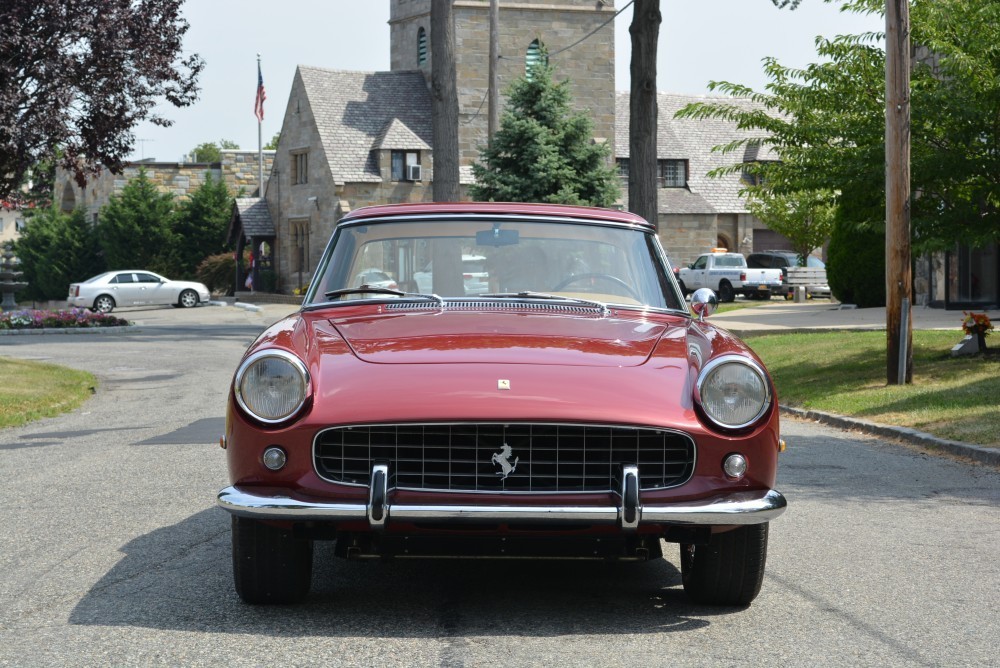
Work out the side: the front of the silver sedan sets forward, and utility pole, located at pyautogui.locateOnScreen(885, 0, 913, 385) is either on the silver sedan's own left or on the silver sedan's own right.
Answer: on the silver sedan's own right

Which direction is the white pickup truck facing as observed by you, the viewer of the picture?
facing away from the viewer and to the left of the viewer

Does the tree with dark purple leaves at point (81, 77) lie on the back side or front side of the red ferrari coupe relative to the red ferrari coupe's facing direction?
on the back side

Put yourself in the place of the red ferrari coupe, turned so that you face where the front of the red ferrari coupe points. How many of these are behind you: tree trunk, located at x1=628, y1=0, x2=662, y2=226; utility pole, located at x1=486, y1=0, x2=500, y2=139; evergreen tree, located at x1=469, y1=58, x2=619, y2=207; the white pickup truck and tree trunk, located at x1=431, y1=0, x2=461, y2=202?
5

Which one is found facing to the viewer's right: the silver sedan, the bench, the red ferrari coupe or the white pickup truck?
the silver sedan

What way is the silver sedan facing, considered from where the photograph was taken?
facing to the right of the viewer

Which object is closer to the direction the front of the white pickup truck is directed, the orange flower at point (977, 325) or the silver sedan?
the silver sedan

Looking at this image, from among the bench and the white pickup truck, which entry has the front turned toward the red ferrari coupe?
the bench

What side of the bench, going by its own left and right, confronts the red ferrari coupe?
front

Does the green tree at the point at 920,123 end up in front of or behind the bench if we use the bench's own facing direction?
in front

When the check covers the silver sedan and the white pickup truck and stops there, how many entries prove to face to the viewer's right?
1

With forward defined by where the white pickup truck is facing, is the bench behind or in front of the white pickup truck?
behind
